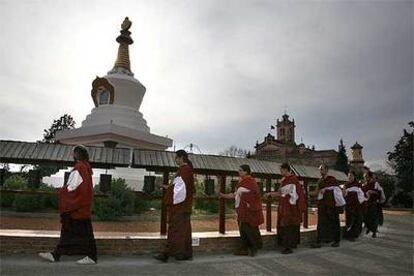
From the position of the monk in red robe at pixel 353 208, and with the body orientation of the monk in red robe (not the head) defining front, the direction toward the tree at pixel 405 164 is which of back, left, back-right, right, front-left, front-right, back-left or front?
back-right

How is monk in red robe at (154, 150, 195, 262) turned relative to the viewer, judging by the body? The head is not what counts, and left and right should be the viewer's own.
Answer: facing to the left of the viewer

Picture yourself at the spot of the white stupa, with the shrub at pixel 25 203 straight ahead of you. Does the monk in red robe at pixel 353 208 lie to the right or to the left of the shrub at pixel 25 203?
left

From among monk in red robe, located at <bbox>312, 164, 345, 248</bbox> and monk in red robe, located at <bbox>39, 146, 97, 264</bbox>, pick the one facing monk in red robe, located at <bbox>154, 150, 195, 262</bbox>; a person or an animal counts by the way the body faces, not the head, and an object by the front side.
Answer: monk in red robe, located at <bbox>312, 164, 345, 248</bbox>

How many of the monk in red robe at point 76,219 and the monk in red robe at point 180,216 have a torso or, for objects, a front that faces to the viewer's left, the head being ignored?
2

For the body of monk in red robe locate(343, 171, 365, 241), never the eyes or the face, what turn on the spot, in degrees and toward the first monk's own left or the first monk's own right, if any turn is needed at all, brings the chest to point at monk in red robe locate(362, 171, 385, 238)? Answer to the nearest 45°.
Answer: approximately 135° to the first monk's own right

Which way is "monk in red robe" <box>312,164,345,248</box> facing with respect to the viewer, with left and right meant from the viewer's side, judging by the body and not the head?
facing the viewer and to the left of the viewer

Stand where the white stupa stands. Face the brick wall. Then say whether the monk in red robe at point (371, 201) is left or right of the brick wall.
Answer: left

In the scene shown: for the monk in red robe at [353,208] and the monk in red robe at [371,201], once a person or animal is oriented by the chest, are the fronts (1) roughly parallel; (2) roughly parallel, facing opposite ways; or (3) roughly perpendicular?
roughly parallel

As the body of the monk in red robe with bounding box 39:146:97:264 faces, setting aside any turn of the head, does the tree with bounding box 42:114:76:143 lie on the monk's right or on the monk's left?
on the monk's right

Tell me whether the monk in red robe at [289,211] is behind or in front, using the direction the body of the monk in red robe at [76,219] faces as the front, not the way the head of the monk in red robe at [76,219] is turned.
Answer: behind

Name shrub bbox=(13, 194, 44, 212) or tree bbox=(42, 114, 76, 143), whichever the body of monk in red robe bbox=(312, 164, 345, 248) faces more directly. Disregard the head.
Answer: the shrub

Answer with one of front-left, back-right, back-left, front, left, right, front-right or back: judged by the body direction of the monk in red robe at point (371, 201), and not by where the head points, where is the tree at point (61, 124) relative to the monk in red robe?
right

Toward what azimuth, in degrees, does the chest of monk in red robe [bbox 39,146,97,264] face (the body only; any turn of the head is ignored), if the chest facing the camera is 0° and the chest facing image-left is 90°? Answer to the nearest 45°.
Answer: approximately 90°

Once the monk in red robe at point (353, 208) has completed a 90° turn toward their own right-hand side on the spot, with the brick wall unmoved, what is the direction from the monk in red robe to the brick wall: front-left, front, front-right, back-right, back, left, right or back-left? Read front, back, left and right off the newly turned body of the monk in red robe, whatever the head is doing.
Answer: left

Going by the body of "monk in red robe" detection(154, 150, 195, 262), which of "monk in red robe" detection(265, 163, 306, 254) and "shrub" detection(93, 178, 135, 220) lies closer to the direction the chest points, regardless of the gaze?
the shrub

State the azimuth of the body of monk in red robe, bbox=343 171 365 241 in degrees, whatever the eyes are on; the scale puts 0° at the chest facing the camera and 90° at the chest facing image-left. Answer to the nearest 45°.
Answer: approximately 45°

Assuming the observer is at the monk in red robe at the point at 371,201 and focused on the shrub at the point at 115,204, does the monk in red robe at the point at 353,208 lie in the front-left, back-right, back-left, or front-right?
front-left
